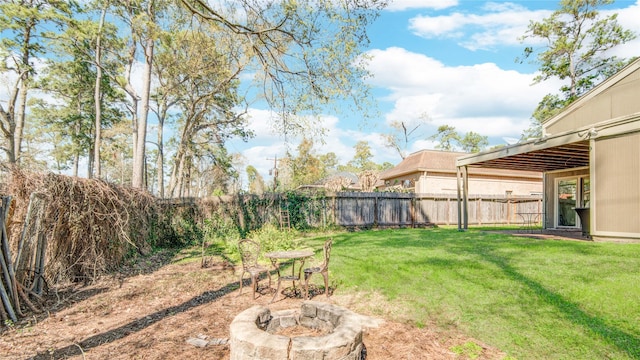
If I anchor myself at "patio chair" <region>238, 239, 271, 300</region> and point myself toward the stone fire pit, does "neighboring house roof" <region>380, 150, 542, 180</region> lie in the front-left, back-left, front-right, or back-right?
back-left

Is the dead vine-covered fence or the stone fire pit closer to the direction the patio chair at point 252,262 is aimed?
the stone fire pit

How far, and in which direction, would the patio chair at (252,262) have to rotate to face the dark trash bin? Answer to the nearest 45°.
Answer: approximately 45° to its left

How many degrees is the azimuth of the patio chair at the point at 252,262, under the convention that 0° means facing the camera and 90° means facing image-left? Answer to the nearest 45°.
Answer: approximately 315°

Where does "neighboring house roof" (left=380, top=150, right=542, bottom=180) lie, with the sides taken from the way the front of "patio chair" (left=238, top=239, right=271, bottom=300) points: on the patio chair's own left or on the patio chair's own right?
on the patio chair's own left

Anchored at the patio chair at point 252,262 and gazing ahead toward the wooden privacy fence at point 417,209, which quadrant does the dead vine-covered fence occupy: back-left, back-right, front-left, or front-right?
back-left

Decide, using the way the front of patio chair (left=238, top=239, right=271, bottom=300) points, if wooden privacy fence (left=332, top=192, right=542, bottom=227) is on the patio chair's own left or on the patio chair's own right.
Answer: on the patio chair's own left

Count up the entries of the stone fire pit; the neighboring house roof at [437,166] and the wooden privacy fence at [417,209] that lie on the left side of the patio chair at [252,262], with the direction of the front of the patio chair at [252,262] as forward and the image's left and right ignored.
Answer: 2

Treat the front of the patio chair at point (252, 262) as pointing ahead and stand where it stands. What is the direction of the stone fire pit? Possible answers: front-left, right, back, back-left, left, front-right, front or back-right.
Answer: front-right
